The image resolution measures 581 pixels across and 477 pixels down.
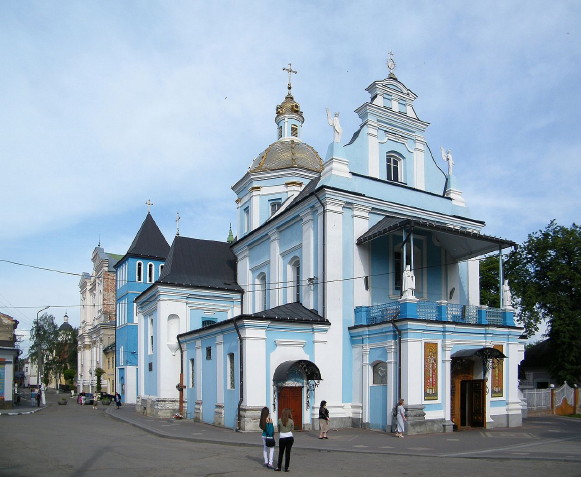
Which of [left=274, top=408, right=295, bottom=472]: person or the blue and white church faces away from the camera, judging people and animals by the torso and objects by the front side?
the person

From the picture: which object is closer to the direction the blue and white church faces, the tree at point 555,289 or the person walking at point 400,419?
the person walking

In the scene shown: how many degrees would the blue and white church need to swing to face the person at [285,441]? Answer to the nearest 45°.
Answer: approximately 45° to its right

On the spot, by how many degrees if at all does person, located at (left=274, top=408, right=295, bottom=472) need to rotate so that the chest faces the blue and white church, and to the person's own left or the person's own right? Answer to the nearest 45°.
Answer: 0° — they already face it

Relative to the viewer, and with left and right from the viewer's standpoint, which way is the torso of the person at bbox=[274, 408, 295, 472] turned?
facing away from the viewer
